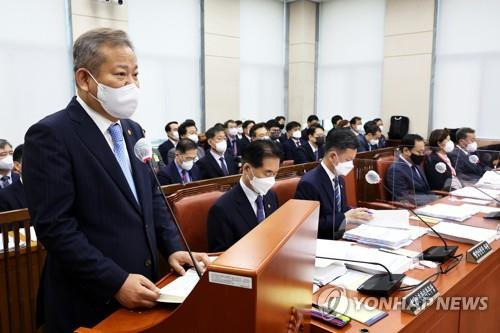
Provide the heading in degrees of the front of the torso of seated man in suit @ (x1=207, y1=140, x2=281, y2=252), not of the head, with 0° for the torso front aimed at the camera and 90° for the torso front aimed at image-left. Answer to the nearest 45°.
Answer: approximately 315°

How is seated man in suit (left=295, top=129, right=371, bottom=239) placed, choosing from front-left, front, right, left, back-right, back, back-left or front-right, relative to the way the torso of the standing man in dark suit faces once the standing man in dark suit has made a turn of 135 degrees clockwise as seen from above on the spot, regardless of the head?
back-right

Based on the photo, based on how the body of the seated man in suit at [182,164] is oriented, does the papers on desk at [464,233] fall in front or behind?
in front

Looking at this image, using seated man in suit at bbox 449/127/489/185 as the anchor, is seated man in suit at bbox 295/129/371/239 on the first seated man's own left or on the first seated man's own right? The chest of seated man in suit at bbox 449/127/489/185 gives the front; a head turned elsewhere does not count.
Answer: on the first seated man's own right

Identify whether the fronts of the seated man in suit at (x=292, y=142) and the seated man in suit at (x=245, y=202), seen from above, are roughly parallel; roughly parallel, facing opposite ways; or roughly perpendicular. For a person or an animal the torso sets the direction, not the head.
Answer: roughly parallel

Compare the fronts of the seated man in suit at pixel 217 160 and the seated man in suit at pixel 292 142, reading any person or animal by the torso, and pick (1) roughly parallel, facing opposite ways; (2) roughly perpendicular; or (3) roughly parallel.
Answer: roughly parallel

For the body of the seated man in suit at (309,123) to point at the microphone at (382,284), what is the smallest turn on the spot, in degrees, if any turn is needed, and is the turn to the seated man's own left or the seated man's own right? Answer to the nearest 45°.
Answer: approximately 45° to the seated man's own right

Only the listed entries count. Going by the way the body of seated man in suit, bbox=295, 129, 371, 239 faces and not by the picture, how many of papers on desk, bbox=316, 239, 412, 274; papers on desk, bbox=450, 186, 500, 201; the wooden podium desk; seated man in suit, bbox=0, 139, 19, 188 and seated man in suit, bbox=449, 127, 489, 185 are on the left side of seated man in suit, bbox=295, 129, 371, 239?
2

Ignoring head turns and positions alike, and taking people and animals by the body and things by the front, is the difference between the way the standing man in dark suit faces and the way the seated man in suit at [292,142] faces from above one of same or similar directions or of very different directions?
same or similar directions

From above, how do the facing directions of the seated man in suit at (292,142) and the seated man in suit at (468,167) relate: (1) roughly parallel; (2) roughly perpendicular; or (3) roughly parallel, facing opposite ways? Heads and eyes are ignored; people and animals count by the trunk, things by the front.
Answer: roughly parallel

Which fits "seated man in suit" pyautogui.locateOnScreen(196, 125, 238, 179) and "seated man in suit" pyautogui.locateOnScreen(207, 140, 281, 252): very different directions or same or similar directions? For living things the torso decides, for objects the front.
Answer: same or similar directions

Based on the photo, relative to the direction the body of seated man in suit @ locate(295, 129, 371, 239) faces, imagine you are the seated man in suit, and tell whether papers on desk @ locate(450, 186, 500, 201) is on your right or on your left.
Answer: on your left

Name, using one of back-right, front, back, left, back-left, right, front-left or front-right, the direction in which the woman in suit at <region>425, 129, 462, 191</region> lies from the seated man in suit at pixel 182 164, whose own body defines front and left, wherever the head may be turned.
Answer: front-left

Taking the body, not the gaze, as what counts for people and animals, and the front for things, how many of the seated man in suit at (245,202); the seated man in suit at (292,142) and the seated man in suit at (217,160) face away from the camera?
0

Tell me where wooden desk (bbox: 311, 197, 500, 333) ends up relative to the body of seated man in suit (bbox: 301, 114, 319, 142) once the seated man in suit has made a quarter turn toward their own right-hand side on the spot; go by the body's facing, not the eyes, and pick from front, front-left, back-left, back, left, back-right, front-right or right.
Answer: front-left

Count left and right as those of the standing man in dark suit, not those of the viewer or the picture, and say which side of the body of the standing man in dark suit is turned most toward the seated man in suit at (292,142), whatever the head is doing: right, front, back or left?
left

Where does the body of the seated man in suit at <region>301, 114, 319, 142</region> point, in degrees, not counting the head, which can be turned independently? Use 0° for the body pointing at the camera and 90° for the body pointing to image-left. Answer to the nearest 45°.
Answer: approximately 315°
